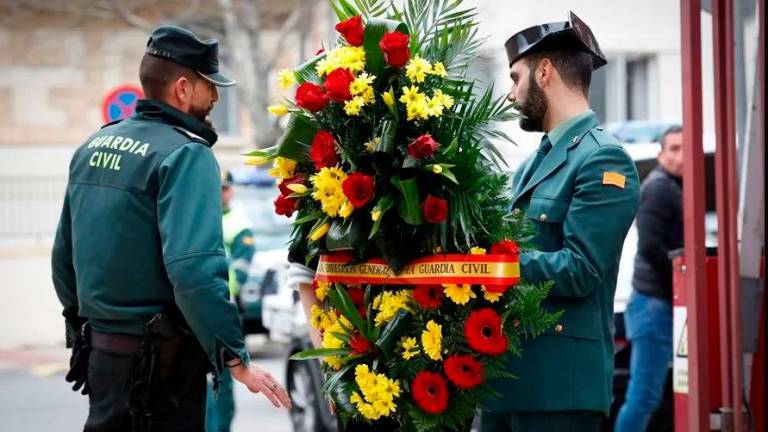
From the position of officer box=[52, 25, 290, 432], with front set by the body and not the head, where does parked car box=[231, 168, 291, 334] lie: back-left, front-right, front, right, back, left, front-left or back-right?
front-left

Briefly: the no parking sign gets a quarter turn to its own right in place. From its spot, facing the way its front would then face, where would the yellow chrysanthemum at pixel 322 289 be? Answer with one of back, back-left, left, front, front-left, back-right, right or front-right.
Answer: left

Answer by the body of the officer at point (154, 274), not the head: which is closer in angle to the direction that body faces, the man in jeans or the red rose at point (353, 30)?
the man in jeans

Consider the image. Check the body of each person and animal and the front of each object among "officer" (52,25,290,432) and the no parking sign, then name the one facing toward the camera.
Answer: the no parking sign

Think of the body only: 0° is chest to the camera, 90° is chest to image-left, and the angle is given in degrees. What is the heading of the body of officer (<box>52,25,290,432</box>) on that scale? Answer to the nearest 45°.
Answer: approximately 225°

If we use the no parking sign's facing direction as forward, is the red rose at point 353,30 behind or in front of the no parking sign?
in front

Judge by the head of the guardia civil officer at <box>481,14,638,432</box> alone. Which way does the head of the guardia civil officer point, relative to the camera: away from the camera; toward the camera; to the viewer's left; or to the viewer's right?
to the viewer's left

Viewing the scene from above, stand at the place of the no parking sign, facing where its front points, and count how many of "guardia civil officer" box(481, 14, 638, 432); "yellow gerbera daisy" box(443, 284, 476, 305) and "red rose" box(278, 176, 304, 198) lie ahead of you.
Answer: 3

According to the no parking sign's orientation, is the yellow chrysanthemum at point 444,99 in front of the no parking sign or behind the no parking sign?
in front

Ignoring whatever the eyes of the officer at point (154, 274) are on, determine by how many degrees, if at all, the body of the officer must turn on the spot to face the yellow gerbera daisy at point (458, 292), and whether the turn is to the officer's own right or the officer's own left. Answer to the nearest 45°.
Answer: approximately 90° to the officer's own right

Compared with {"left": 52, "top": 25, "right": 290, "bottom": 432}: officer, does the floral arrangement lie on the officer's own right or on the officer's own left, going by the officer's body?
on the officer's own right

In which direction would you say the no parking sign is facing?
toward the camera
